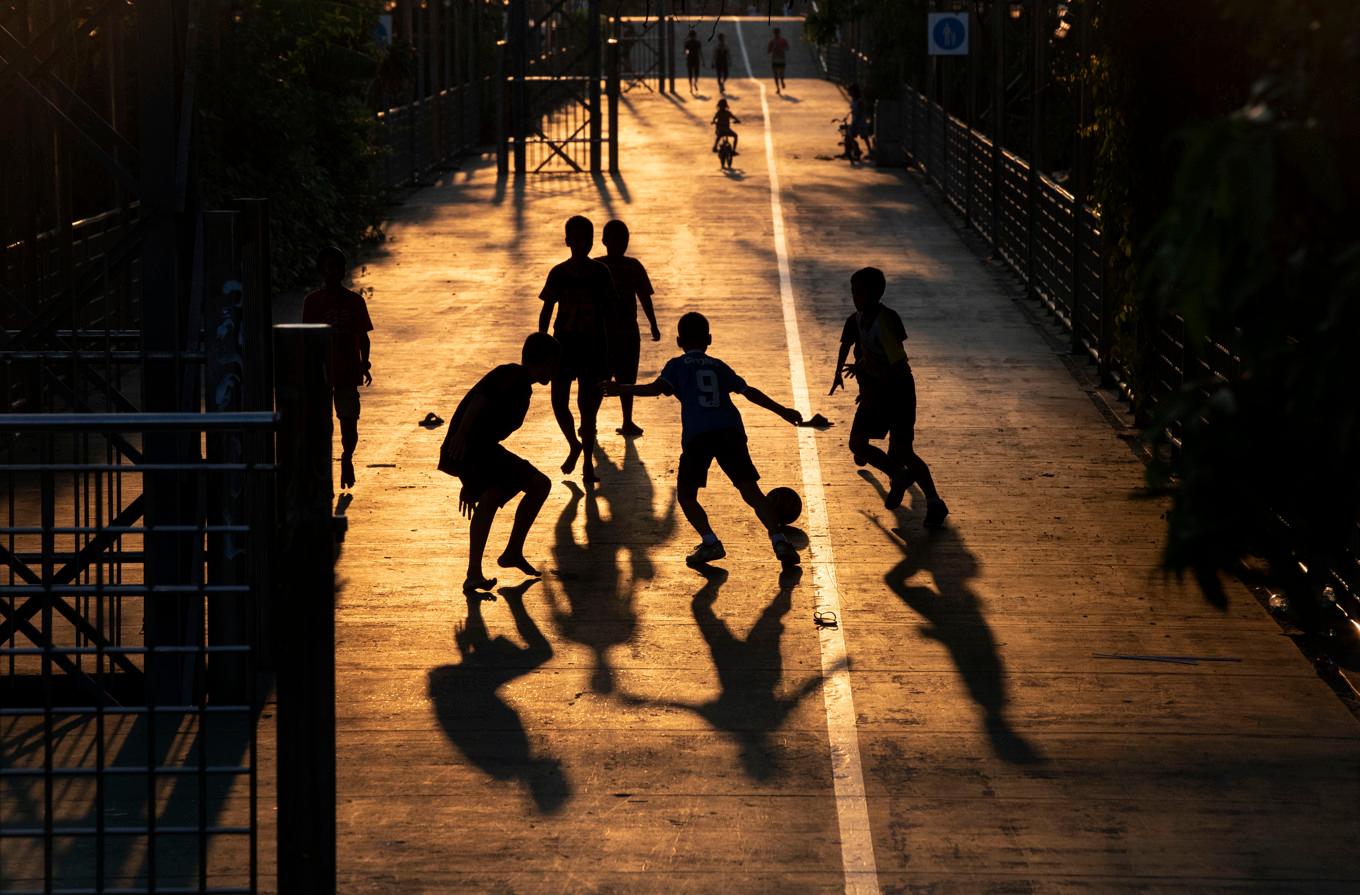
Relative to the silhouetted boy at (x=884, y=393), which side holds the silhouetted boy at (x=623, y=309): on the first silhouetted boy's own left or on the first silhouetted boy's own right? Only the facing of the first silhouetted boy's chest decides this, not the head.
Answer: on the first silhouetted boy's own right

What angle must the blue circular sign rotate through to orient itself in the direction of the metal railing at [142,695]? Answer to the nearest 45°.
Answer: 0° — it already faces it

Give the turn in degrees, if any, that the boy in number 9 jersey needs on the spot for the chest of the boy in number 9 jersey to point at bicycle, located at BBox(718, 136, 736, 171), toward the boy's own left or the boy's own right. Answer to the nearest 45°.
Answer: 0° — they already face it

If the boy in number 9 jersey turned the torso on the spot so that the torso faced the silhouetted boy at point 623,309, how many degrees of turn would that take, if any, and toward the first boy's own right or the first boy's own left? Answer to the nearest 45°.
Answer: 0° — they already face them

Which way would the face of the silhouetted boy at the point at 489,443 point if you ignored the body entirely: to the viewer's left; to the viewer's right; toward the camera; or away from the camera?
to the viewer's right

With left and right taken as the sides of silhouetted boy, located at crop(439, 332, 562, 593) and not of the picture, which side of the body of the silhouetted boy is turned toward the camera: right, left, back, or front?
right

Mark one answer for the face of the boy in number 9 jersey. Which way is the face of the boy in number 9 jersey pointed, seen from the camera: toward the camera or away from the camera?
away from the camera

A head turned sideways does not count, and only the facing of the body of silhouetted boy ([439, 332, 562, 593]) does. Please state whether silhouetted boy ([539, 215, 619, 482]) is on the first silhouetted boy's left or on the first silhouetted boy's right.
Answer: on the first silhouetted boy's left

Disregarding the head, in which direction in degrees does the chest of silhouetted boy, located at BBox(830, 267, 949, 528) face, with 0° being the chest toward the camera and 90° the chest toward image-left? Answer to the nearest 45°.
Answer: approximately 45°

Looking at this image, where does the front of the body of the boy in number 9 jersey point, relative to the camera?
away from the camera

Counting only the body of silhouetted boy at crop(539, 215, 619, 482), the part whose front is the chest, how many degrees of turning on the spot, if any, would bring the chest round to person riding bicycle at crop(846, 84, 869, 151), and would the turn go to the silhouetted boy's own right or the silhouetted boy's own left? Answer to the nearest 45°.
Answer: approximately 180°
